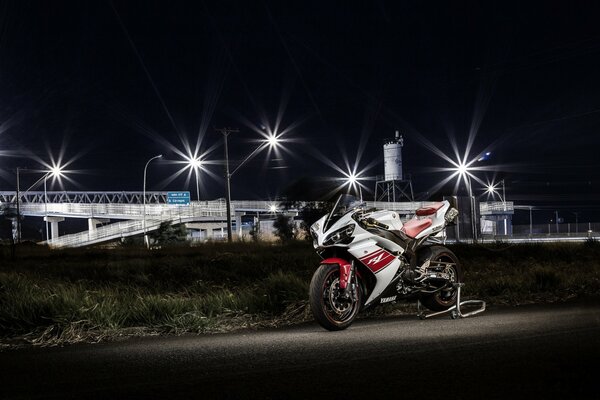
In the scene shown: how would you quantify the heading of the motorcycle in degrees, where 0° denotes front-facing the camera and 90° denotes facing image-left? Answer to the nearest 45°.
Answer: approximately 45°

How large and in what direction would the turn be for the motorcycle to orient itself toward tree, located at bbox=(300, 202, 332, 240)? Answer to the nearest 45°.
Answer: approximately 135° to its right
